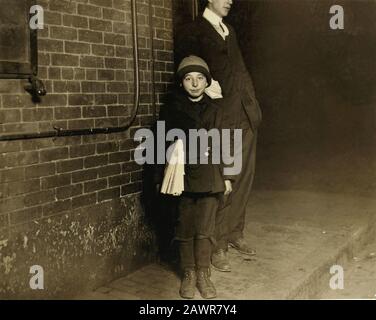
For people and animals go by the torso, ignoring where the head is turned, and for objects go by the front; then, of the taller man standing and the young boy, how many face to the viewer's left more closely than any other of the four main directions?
0

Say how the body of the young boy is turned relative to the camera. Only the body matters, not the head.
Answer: toward the camera

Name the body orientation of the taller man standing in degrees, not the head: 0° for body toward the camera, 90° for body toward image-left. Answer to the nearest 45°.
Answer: approximately 315°

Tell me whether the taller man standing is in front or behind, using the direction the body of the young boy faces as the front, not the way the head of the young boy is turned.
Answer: behind

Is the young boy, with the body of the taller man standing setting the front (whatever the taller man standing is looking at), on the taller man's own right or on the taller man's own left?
on the taller man's own right
